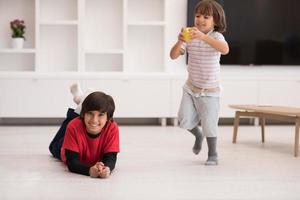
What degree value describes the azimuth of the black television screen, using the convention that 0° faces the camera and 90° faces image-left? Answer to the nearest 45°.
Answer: approximately 0°

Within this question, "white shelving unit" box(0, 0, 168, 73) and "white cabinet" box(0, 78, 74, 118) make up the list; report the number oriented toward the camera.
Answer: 2

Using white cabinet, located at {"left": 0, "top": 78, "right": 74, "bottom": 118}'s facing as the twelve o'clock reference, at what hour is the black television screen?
The black television screen is roughly at 9 o'clock from the white cabinet.

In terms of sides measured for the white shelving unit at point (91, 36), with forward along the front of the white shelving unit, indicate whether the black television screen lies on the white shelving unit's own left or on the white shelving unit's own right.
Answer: on the white shelving unit's own left

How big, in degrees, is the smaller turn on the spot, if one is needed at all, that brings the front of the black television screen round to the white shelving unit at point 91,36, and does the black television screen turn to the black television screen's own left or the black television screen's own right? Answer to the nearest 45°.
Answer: approximately 90° to the black television screen's own right

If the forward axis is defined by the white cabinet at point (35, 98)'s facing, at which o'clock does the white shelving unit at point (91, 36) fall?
the white shelving unit at point (91, 36) is roughly at 8 o'clock from the white cabinet at point (35, 98).

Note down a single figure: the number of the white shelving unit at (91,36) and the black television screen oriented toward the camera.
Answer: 2

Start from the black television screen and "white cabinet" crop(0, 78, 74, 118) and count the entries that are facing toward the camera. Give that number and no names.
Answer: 2

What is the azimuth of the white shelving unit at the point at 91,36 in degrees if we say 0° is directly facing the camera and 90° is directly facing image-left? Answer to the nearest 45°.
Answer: approximately 0°
